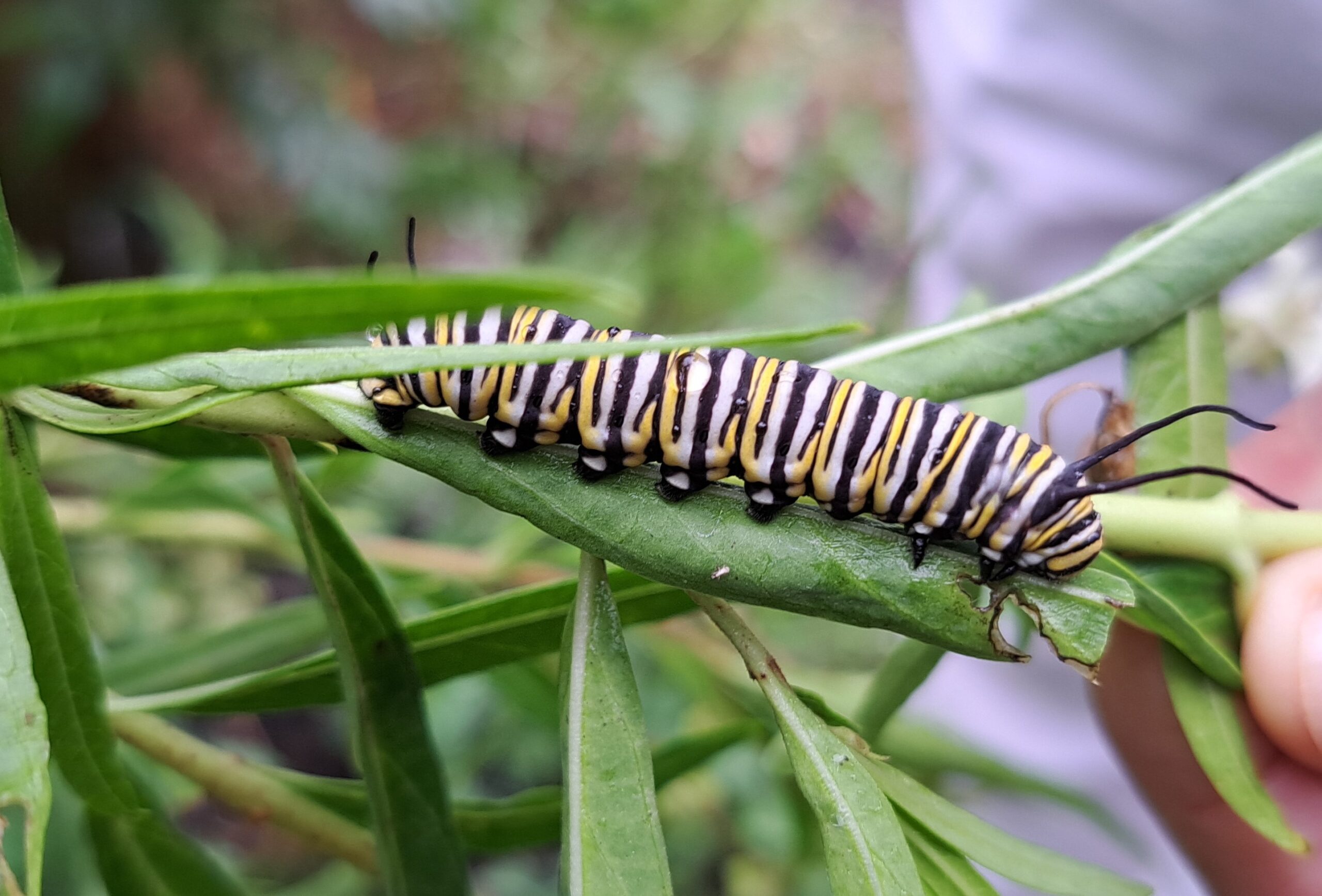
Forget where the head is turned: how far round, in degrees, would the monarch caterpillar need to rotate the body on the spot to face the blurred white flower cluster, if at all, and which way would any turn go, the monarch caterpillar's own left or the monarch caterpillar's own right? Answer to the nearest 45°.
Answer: approximately 45° to the monarch caterpillar's own left

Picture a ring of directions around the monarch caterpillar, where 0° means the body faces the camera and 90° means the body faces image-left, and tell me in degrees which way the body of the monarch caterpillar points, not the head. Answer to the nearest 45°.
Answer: approximately 270°
